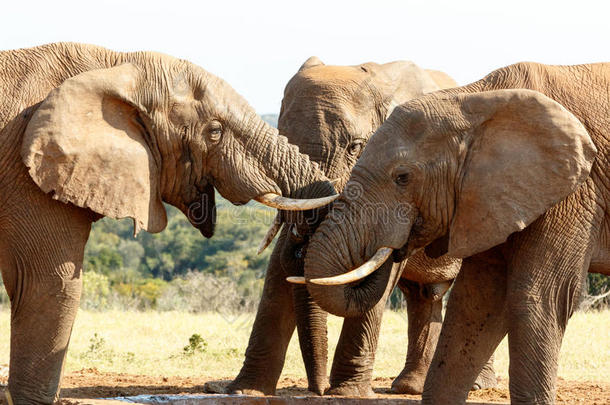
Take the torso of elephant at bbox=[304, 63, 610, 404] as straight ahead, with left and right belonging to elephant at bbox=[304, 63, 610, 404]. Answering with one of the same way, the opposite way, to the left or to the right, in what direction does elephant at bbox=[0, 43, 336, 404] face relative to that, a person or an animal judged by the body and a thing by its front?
the opposite way

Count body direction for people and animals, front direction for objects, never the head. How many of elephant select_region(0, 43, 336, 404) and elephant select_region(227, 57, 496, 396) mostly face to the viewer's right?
1

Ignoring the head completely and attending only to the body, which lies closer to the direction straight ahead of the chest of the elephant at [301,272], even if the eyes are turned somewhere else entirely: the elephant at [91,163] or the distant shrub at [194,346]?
the elephant

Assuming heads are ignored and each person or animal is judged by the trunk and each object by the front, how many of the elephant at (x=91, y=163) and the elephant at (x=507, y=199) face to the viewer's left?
1

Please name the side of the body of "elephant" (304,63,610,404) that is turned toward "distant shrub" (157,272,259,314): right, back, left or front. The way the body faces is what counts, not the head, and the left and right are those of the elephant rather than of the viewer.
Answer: right

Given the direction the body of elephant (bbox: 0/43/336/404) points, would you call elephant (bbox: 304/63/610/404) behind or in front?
in front

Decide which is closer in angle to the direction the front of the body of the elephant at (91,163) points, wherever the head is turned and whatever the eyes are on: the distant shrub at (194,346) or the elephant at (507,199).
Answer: the elephant

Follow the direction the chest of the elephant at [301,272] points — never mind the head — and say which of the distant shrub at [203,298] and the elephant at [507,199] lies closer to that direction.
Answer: the elephant

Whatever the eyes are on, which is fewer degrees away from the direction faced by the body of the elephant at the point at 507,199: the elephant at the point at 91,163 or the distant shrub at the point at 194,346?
the elephant

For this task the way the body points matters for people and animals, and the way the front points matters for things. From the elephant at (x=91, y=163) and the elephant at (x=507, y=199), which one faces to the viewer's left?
the elephant at (x=507, y=199)

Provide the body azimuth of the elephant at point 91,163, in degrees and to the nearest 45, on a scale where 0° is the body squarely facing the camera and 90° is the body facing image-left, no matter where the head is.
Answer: approximately 270°

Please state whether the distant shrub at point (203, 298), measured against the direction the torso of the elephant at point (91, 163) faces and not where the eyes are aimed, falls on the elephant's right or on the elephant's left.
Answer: on the elephant's left

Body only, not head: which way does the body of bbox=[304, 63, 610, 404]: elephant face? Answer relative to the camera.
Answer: to the viewer's left

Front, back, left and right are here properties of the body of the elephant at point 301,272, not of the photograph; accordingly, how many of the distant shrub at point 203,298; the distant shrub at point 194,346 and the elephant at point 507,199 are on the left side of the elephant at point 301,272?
1

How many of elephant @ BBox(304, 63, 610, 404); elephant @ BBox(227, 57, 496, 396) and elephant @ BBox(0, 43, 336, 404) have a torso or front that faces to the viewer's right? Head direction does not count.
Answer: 1
